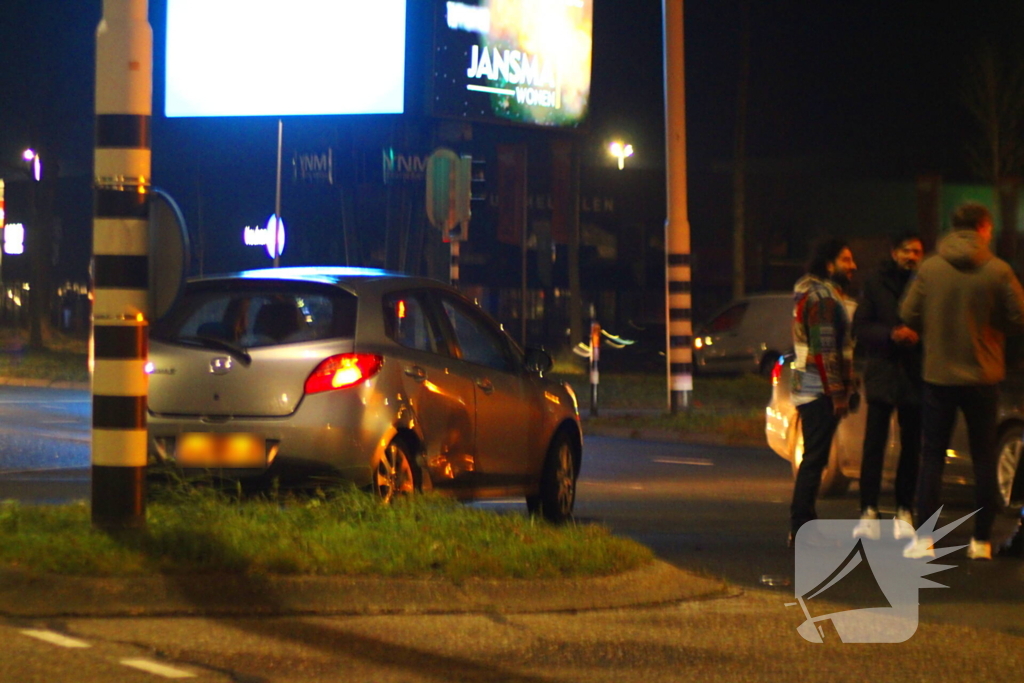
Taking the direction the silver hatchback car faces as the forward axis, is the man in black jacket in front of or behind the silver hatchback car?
in front

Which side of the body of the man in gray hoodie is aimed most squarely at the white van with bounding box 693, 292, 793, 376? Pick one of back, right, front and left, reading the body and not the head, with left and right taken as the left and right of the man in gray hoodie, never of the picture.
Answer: front

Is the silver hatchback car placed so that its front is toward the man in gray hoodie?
no

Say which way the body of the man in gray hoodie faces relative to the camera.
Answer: away from the camera

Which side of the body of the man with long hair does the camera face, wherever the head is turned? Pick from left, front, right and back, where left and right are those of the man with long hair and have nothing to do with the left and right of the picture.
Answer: right

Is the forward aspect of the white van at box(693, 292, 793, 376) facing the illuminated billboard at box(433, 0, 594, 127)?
no

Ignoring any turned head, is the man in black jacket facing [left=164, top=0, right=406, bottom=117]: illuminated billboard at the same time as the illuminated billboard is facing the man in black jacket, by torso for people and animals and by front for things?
no

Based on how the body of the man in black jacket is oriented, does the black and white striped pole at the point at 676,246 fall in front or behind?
behind

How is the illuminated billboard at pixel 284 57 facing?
toward the camera

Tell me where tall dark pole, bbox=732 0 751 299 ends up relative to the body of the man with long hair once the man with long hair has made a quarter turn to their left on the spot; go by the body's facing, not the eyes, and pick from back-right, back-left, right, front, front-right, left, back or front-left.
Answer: front

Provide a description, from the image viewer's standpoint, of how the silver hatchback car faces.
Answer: facing away from the viewer and to the right of the viewer

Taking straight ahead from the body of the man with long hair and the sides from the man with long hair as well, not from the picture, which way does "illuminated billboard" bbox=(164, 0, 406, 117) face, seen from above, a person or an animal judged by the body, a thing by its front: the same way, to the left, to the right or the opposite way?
to the right

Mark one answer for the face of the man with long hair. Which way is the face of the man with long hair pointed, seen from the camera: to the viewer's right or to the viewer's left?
to the viewer's right

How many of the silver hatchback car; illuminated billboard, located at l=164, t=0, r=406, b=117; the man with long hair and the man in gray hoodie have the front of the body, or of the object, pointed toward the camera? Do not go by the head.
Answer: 1

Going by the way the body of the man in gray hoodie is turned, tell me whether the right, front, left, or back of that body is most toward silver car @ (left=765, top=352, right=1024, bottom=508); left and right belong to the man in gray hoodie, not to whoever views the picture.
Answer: front

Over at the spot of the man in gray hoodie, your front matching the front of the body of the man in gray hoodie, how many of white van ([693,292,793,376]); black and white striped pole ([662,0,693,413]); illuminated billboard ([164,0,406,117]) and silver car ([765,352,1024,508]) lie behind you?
0
